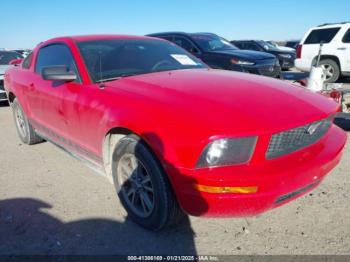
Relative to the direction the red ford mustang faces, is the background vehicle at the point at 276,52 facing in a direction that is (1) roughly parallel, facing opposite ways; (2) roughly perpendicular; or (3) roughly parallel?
roughly parallel

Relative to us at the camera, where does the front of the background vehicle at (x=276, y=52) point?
facing the viewer and to the right of the viewer

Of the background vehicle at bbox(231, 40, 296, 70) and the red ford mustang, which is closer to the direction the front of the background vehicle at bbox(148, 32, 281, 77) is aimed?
the red ford mustang

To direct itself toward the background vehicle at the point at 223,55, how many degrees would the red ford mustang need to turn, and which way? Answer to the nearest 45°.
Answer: approximately 135° to its left

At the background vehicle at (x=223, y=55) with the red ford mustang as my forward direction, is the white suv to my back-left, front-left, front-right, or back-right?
back-left

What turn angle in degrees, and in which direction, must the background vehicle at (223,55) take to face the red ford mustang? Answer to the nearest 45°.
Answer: approximately 45° to its right

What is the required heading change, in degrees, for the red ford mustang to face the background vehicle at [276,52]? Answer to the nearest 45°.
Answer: approximately 135° to its left

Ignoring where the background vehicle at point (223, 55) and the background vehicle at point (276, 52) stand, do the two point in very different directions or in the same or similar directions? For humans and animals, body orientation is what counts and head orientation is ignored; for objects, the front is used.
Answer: same or similar directions

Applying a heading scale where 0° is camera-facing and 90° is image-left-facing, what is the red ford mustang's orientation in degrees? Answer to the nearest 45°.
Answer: approximately 315°

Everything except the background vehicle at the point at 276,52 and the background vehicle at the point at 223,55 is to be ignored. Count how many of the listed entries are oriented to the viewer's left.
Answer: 0

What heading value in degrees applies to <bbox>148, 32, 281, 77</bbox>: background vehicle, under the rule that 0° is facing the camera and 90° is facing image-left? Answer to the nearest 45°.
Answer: approximately 315°

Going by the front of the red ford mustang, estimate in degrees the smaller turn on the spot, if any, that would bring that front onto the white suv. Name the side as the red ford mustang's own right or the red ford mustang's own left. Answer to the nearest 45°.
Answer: approximately 90° to the red ford mustang's own left

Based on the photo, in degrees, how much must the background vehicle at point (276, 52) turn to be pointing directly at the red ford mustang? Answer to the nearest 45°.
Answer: approximately 45° to its right

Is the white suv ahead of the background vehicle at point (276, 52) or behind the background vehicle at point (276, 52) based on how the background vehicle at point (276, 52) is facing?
ahead
